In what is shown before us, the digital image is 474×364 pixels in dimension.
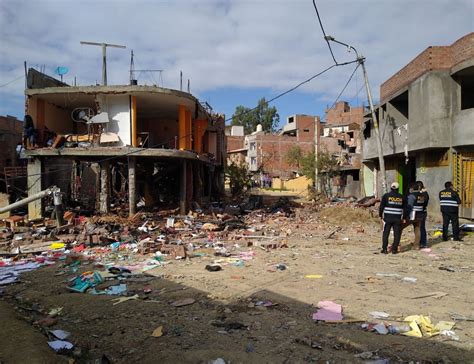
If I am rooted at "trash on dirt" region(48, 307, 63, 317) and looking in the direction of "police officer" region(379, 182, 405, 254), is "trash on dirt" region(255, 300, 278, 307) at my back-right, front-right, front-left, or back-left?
front-right

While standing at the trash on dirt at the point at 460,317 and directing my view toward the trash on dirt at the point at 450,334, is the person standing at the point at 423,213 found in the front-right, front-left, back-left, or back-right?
back-right

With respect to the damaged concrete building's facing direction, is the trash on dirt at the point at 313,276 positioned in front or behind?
in front

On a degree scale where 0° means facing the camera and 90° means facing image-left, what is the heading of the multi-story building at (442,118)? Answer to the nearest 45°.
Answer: approximately 45°

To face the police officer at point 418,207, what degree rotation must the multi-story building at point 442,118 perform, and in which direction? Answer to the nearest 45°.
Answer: approximately 45° to its left

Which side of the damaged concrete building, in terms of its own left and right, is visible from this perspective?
front

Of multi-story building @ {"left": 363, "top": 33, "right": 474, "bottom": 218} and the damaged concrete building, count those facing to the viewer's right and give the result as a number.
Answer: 0

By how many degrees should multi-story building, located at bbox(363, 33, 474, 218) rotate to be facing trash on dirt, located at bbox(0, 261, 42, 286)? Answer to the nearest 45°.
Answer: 0° — it already faces it

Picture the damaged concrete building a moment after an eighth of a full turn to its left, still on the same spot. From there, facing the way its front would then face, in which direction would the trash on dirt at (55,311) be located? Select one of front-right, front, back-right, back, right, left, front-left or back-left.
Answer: front-right

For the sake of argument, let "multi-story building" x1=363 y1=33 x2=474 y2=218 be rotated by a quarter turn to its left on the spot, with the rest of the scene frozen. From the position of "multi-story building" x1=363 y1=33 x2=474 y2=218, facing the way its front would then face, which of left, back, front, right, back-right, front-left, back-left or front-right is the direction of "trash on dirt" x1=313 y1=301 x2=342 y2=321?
front-right

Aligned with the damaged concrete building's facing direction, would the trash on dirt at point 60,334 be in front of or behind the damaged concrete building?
in front

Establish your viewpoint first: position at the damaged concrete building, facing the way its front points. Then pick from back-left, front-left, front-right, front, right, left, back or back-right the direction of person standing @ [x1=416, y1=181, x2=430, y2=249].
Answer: front-left

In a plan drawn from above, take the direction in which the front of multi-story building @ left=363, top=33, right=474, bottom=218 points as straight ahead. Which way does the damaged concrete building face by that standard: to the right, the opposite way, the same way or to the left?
to the left

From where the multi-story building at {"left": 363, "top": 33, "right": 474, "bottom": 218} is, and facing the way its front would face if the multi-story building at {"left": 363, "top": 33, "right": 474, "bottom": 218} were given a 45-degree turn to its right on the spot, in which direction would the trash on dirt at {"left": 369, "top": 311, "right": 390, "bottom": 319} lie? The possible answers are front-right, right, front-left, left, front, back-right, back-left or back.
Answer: left

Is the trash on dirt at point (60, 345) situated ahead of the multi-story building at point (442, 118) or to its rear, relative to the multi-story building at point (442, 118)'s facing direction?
ahead

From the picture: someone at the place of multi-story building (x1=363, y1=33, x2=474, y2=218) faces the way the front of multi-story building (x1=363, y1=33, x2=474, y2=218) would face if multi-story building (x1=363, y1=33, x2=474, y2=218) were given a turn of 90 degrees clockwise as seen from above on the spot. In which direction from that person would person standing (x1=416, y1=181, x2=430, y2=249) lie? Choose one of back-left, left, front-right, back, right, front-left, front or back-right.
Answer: back-left

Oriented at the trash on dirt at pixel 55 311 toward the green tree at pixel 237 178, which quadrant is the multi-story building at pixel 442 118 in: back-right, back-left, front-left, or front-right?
front-right

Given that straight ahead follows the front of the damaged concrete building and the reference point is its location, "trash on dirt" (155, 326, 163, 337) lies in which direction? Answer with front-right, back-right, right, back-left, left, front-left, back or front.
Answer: front
